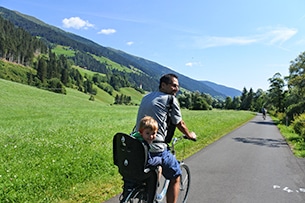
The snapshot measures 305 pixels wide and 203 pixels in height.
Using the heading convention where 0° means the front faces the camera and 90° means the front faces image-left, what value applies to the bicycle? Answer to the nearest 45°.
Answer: approximately 225°
